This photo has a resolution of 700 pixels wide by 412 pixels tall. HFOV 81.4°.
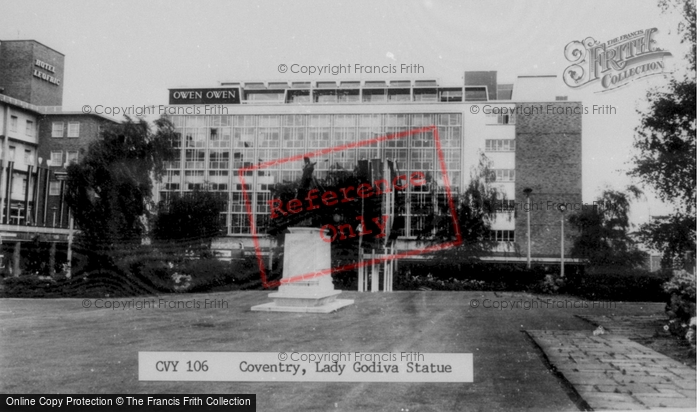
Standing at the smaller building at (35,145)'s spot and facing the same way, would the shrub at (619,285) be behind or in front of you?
in front

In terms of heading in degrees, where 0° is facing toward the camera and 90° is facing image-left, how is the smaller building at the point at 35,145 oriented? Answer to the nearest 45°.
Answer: approximately 315°

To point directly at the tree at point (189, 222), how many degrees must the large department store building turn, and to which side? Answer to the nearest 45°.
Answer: approximately 90° to its right

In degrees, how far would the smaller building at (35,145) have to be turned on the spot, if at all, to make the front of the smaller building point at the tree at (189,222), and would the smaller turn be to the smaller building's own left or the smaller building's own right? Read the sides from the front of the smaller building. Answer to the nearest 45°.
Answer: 0° — it already faces it

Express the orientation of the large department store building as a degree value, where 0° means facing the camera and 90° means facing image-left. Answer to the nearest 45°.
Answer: approximately 0°

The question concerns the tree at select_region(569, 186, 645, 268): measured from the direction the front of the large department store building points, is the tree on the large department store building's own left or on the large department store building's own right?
on the large department store building's own left

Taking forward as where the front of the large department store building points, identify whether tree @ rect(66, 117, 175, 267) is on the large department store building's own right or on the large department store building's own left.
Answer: on the large department store building's own right

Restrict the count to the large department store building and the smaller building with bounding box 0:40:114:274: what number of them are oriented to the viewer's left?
0

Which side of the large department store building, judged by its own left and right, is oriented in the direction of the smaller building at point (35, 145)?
right
